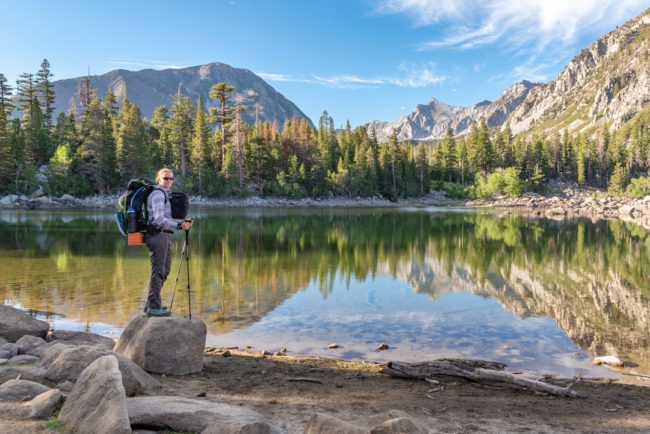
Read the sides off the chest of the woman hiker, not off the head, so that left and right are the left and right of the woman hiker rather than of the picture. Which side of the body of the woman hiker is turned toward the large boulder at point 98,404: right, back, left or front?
right

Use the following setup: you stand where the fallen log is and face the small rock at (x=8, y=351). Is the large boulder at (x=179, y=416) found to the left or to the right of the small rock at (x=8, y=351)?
left

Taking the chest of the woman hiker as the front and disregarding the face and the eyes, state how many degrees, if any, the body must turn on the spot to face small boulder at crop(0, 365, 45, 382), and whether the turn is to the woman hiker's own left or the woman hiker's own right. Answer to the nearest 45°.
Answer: approximately 135° to the woman hiker's own right

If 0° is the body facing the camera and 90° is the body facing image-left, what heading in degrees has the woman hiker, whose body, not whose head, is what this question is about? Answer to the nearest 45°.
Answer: approximately 270°
